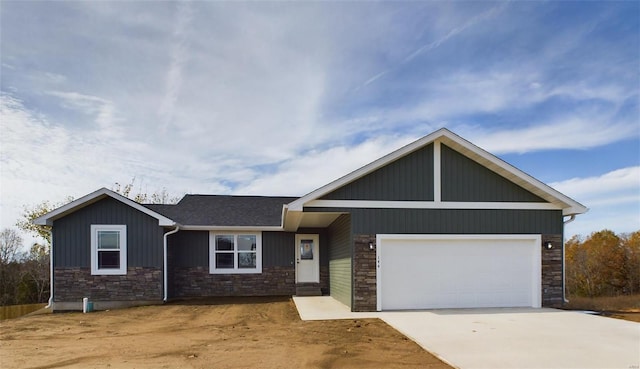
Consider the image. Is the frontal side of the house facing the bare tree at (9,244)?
no

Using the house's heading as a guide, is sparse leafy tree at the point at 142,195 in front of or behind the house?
behind

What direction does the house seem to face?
toward the camera
